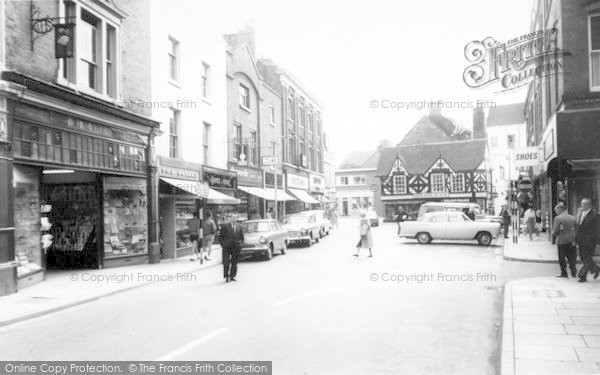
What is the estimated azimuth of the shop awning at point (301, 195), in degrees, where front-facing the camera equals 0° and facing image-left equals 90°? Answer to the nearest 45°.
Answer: approximately 315°

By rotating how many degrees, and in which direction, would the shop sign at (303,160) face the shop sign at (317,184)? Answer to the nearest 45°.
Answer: approximately 135° to its left

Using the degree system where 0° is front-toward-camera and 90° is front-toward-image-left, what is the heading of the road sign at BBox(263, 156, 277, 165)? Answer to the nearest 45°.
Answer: approximately 0°

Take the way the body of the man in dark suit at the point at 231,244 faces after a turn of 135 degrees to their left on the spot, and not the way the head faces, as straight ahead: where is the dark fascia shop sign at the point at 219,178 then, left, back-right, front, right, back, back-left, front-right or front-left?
front-left

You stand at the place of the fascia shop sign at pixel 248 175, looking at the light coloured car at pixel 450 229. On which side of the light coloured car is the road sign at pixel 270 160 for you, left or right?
left

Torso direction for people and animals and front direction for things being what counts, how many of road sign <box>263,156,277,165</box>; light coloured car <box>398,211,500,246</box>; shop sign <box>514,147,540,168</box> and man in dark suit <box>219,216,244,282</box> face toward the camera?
3
